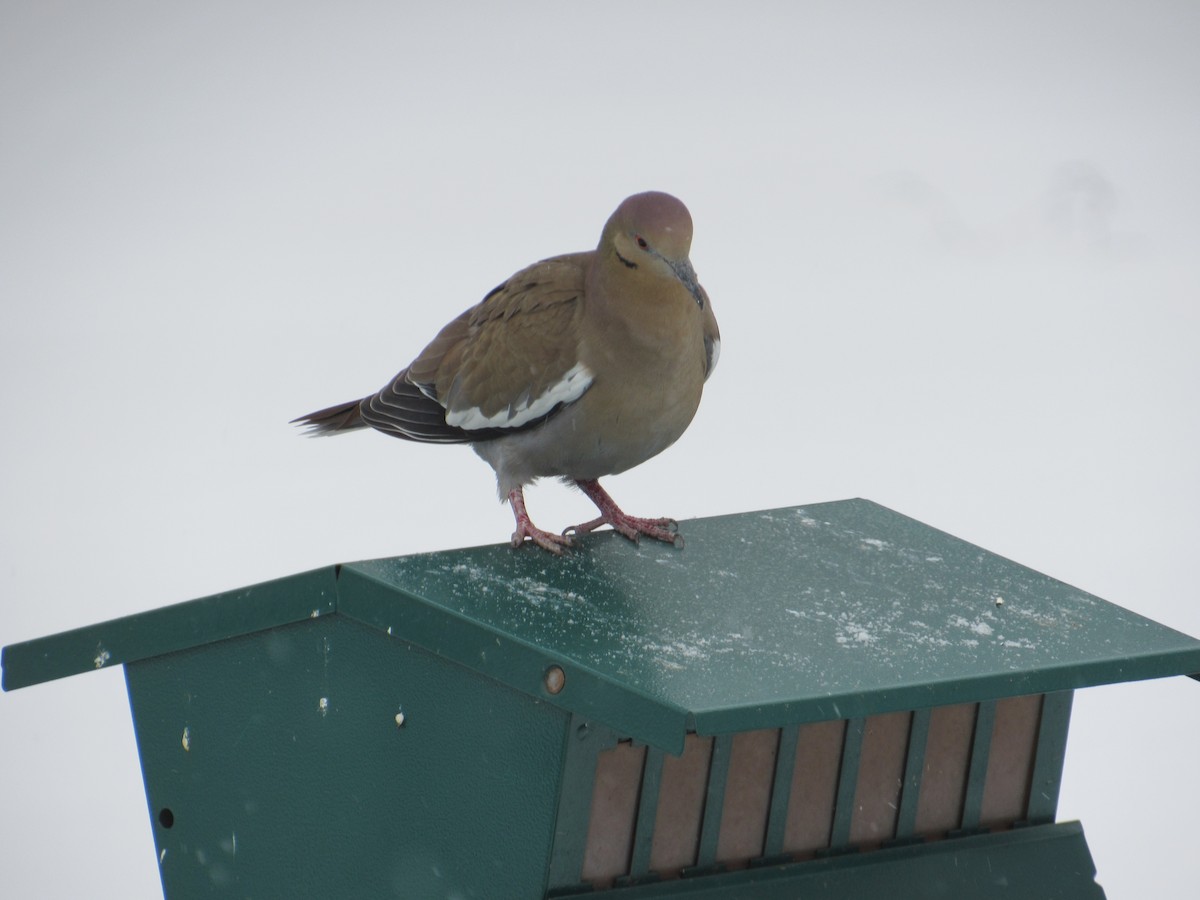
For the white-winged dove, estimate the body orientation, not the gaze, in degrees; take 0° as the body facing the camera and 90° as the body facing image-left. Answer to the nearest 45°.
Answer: approximately 315°
